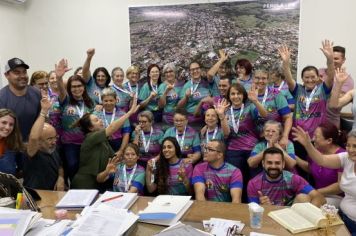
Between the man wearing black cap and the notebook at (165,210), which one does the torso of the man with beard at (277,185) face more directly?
the notebook

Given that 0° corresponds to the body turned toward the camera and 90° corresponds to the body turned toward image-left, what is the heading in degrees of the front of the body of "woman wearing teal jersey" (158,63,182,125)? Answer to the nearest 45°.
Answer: approximately 0°

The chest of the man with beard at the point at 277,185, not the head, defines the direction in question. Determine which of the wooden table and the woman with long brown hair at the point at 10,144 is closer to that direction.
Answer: the wooden table

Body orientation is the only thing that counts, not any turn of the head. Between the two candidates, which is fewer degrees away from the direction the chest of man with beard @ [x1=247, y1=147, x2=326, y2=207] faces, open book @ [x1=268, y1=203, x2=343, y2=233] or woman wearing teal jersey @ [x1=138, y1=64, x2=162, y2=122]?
the open book

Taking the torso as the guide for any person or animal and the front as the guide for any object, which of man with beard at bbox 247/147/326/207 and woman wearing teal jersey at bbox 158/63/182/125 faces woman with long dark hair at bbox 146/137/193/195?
the woman wearing teal jersey

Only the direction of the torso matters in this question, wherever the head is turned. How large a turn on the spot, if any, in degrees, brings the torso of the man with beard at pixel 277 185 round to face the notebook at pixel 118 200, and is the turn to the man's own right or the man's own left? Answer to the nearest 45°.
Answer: approximately 45° to the man's own right

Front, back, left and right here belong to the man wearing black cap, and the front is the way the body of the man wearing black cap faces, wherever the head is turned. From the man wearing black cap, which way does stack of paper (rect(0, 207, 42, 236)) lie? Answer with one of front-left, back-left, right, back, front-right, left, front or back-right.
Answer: front-right

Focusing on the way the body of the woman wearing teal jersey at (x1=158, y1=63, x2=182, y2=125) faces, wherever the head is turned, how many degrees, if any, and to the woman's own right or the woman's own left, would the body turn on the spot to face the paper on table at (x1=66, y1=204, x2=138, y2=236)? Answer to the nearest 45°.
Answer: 0° — they already face it

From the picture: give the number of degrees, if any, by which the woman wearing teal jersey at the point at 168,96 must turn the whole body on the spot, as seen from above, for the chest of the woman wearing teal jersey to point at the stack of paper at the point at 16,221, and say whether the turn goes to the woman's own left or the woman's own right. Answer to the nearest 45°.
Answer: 0° — they already face it

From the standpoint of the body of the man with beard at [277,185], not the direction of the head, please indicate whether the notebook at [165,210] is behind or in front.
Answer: in front

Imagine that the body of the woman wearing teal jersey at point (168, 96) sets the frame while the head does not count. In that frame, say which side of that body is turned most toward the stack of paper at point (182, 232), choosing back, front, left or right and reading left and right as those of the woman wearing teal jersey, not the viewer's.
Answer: front

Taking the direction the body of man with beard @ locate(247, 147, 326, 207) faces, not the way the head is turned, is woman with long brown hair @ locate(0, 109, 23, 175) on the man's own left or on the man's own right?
on the man's own right

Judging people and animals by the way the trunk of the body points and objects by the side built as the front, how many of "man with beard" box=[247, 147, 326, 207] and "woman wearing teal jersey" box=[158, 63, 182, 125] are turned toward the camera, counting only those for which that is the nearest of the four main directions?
2
